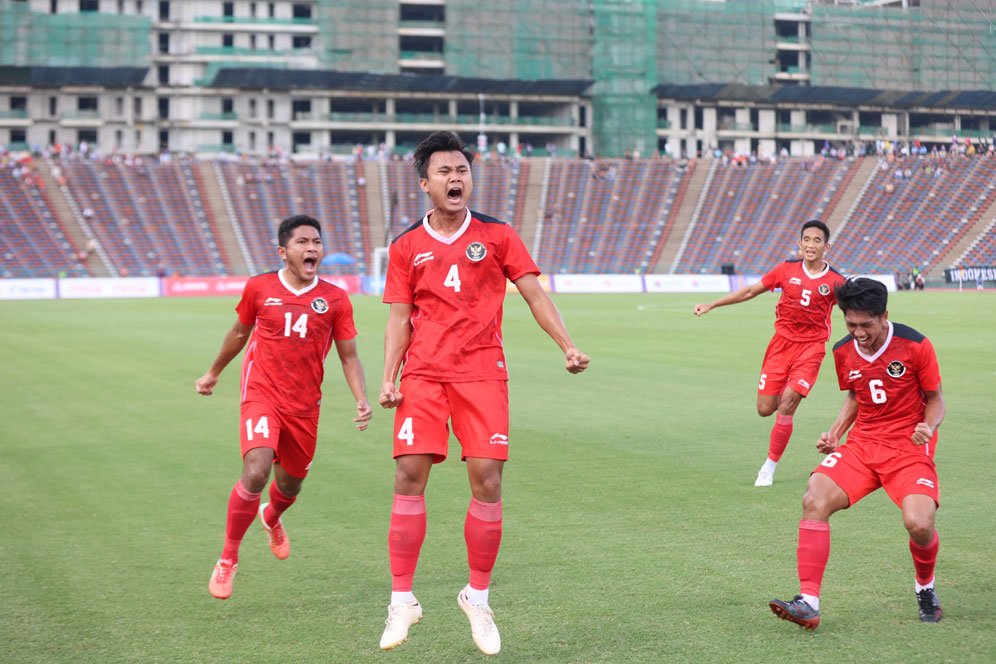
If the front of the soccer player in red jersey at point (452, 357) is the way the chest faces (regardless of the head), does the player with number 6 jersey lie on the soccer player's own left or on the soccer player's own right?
on the soccer player's own left

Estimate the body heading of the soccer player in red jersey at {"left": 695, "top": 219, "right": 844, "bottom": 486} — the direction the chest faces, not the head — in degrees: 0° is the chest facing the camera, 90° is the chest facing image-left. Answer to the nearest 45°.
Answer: approximately 0°

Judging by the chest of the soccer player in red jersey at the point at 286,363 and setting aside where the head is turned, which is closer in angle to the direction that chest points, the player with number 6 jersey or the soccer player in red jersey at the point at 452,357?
the soccer player in red jersey

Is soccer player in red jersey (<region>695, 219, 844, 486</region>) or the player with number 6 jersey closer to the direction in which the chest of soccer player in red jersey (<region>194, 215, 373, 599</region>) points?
the player with number 6 jersey

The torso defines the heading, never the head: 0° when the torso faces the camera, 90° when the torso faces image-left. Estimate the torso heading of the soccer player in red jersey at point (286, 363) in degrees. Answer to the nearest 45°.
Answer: approximately 0°

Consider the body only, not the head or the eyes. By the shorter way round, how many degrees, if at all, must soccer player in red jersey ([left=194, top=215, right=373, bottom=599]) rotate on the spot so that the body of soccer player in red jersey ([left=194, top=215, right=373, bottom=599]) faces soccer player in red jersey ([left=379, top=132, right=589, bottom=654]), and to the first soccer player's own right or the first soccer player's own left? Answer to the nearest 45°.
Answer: approximately 45° to the first soccer player's own left

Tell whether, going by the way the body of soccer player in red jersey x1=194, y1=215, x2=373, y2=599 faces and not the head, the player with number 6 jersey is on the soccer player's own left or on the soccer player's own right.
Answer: on the soccer player's own left
